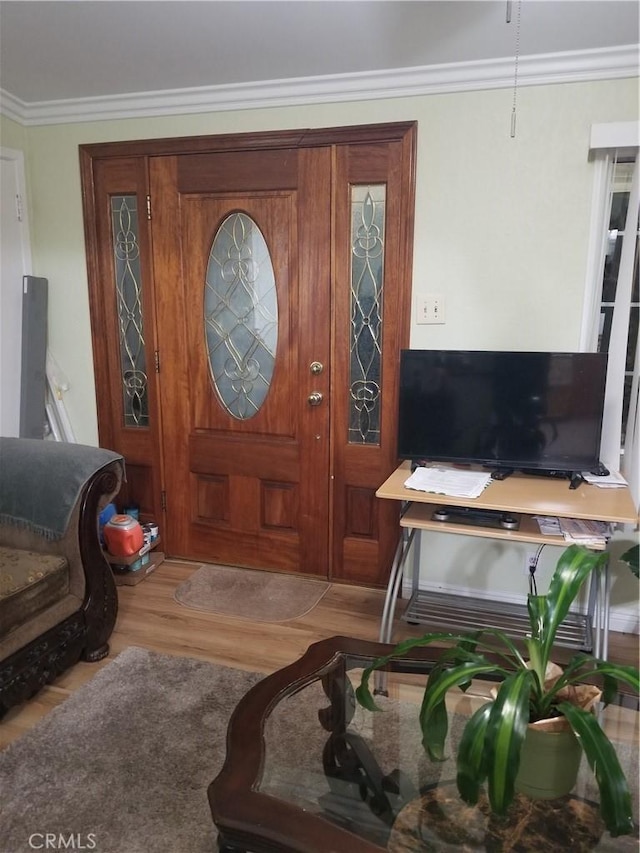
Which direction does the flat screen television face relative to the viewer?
toward the camera

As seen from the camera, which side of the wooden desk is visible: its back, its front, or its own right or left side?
front

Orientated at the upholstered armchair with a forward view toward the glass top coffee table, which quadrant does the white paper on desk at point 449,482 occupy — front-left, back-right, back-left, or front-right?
front-left

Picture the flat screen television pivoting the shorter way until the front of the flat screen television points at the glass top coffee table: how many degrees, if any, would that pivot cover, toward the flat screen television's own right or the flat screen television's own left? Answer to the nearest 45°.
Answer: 0° — it already faces it

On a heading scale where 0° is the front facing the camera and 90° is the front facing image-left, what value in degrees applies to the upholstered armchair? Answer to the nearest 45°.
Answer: approximately 315°

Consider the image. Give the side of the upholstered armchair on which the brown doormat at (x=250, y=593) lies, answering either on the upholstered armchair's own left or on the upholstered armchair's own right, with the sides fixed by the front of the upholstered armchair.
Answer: on the upholstered armchair's own left

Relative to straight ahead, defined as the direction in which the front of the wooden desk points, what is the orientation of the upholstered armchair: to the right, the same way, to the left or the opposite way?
to the left

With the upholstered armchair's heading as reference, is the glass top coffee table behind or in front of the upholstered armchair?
in front

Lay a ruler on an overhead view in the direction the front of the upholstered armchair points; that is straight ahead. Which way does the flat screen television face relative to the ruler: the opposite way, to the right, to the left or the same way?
to the right
